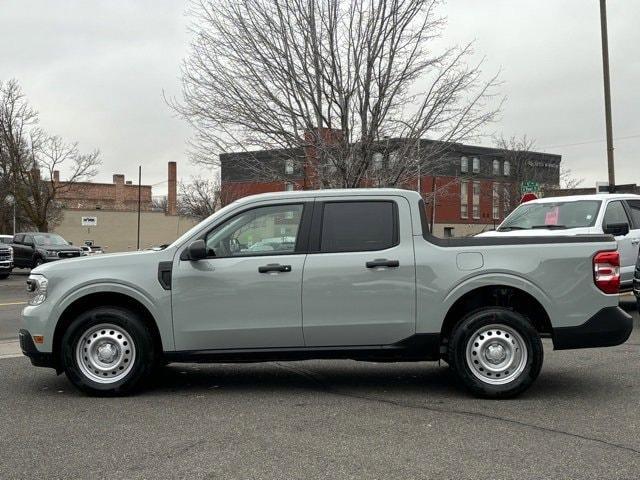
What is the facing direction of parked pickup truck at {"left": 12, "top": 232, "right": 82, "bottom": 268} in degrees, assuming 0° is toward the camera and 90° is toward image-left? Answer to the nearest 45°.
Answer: approximately 315°

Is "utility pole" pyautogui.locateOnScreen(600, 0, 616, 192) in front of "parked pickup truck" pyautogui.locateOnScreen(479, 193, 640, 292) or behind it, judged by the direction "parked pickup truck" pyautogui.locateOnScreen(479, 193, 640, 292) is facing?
behind

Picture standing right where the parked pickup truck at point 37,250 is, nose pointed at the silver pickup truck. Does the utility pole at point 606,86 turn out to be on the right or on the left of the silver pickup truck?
left

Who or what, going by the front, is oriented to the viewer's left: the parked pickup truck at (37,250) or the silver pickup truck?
the silver pickup truck

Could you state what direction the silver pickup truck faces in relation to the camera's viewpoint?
facing to the left of the viewer

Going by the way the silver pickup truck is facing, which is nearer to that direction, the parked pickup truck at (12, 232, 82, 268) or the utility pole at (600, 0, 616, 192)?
the parked pickup truck

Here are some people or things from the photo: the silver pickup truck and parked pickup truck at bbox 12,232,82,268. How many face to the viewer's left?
1

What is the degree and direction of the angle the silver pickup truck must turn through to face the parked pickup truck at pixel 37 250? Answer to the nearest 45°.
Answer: approximately 45° to its right
